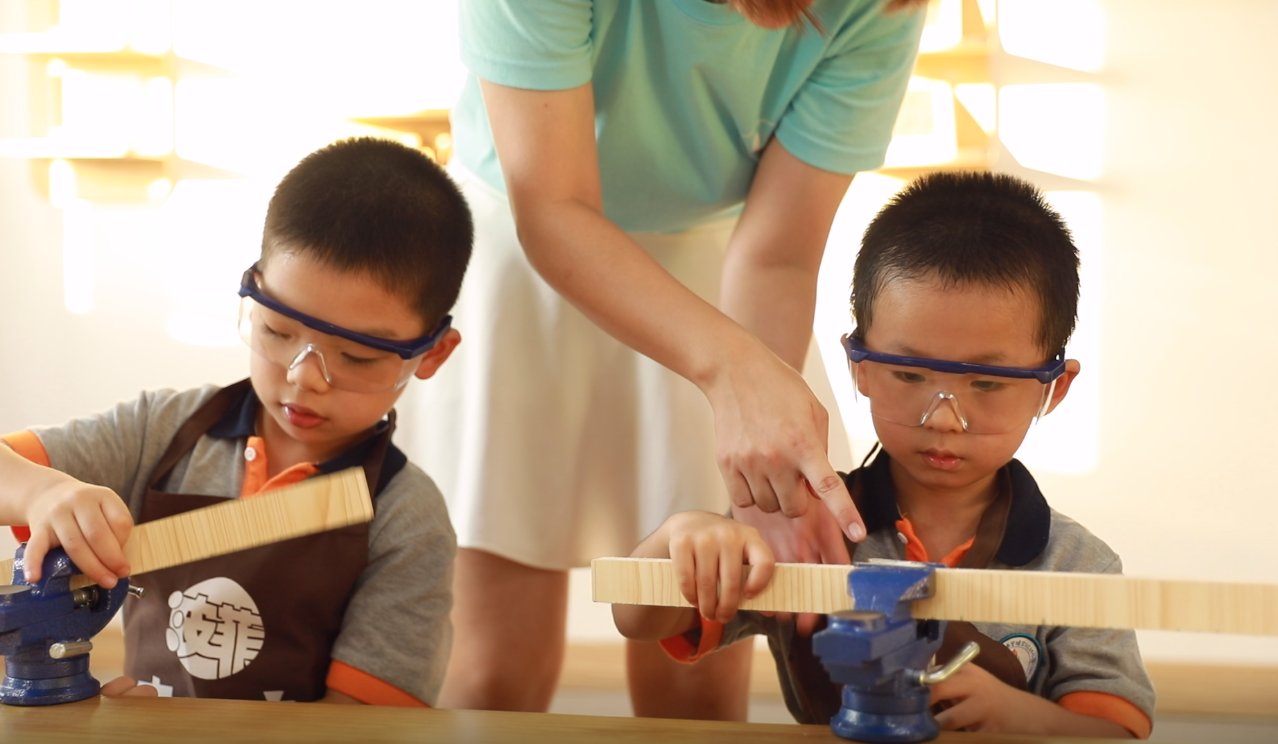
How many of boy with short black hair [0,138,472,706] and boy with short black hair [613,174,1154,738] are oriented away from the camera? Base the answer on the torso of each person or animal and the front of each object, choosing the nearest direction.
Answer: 0

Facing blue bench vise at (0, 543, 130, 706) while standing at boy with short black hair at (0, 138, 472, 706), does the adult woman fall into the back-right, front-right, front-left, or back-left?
back-left

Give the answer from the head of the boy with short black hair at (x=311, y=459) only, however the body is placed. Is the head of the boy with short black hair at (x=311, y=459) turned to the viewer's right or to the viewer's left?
to the viewer's left

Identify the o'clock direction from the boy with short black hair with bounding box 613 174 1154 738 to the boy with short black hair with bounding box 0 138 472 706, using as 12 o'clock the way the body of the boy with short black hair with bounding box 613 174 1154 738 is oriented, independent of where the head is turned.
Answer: the boy with short black hair with bounding box 0 138 472 706 is roughly at 3 o'clock from the boy with short black hair with bounding box 613 174 1154 738.

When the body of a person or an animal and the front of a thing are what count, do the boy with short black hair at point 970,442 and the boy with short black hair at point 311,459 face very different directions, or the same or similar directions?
same or similar directions

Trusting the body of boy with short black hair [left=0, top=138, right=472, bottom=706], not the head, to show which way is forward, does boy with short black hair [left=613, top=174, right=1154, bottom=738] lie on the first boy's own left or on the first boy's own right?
on the first boy's own left

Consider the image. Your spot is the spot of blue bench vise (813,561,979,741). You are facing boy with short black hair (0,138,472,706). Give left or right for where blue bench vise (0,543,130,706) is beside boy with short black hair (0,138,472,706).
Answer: left

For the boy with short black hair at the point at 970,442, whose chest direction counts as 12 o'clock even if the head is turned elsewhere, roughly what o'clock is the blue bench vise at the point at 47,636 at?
The blue bench vise is roughly at 2 o'clock from the boy with short black hair.

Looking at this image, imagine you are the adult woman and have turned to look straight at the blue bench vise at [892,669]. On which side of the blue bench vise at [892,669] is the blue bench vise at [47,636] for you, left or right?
right

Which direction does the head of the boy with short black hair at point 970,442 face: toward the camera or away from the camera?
toward the camera

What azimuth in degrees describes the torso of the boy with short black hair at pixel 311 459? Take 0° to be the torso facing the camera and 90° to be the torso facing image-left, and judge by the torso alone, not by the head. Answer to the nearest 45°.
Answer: approximately 45°

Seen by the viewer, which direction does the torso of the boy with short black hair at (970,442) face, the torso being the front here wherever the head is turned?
toward the camera
